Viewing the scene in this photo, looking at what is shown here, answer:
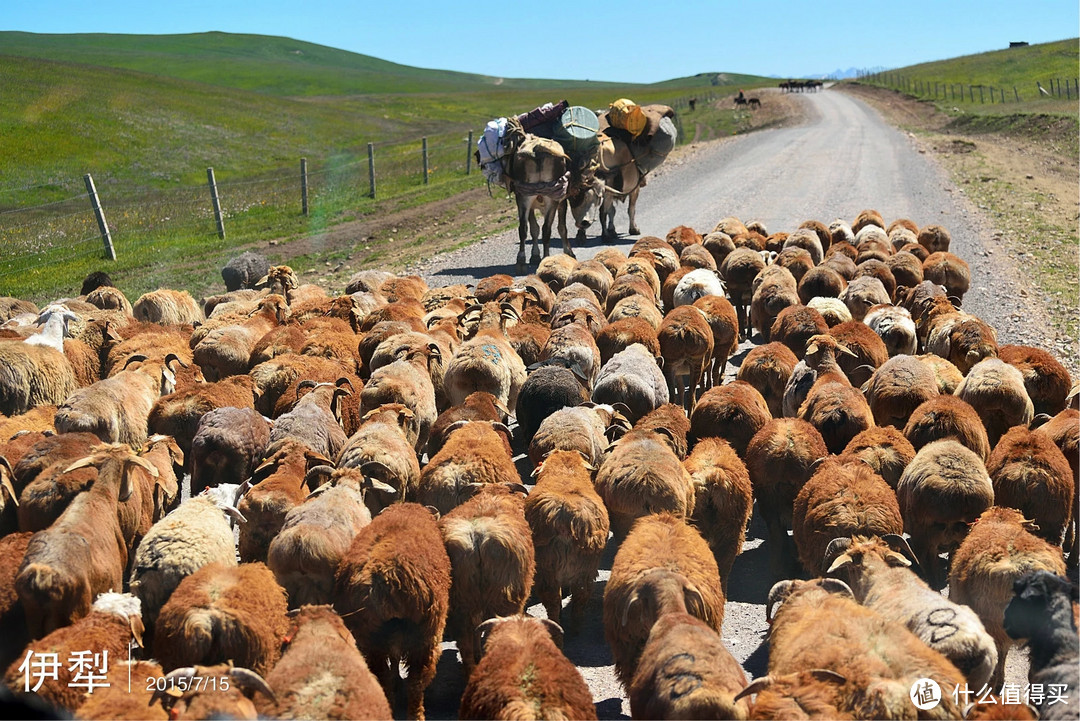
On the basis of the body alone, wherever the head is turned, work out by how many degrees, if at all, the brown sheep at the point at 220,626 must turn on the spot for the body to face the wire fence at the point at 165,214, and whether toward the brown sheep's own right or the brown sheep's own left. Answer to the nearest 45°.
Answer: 0° — it already faces it

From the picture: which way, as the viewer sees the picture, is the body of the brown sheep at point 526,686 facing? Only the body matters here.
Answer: away from the camera

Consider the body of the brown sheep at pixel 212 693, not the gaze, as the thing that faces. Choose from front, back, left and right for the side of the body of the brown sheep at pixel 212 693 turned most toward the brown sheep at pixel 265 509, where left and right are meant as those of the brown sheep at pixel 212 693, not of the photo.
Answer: front

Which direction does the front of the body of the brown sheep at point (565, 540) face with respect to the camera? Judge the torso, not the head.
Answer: away from the camera

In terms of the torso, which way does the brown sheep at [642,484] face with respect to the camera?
away from the camera

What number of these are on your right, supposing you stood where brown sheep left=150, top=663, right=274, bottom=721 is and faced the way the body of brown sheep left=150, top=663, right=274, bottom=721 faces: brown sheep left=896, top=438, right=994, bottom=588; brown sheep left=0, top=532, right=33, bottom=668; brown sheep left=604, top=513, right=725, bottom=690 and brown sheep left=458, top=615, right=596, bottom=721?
3

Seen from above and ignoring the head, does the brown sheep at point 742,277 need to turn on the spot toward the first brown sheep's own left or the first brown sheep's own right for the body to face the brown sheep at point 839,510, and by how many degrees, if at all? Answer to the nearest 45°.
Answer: approximately 180°

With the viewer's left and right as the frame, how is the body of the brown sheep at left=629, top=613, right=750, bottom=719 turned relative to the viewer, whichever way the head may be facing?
facing away from the viewer

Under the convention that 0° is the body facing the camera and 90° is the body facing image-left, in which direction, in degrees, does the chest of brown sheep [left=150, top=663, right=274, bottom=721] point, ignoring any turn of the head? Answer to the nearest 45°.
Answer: approximately 180°

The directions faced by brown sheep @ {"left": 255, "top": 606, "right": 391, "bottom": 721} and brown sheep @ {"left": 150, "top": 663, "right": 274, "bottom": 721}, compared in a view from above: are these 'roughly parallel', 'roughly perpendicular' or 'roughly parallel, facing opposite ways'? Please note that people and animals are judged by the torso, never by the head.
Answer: roughly parallel

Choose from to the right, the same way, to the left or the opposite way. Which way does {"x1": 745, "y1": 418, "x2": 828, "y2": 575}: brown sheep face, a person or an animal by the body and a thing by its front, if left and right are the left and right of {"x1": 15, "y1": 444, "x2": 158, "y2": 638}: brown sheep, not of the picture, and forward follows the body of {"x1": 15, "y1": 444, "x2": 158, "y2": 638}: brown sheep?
the same way

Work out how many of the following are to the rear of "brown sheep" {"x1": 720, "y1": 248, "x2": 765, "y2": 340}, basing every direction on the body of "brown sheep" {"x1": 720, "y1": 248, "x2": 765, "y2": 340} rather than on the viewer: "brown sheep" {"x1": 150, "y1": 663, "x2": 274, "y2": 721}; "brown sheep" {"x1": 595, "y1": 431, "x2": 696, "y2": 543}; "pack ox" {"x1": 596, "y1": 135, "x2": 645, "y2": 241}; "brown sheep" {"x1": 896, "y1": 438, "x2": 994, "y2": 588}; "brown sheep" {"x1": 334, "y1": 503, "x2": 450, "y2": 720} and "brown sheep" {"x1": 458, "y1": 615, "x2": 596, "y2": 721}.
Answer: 5

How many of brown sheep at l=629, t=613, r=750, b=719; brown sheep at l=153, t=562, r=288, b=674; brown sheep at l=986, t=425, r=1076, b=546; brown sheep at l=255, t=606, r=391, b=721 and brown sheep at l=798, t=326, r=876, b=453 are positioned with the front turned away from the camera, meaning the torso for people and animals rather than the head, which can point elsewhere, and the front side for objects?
5

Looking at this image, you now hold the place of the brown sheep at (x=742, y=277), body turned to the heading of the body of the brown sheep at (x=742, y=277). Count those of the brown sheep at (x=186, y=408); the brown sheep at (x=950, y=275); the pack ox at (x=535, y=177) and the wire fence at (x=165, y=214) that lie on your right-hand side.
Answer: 1

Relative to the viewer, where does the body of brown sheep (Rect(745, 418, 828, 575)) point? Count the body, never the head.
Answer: away from the camera

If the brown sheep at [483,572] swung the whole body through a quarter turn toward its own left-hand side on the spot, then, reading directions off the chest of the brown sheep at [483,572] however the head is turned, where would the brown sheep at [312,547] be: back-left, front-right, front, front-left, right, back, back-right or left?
front

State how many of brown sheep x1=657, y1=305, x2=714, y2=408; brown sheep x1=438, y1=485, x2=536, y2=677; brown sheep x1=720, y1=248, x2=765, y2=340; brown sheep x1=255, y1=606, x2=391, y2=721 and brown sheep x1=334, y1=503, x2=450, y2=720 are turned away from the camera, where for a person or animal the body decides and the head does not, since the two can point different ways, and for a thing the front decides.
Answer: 5

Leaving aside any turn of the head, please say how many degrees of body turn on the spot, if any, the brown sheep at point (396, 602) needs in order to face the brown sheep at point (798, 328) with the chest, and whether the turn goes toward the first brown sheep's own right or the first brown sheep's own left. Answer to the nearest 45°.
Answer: approximately 45° to the first brown sheep's own right

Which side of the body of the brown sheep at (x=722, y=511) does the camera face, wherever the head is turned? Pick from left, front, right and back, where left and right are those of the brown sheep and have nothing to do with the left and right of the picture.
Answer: back

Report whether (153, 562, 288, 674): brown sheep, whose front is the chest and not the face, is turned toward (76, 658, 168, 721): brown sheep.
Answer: no
